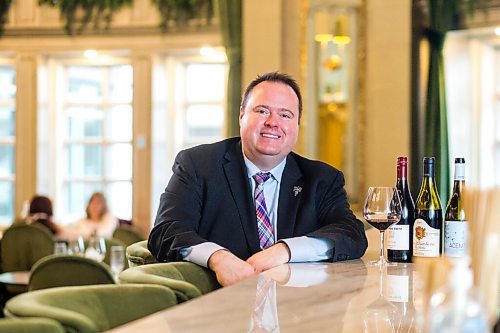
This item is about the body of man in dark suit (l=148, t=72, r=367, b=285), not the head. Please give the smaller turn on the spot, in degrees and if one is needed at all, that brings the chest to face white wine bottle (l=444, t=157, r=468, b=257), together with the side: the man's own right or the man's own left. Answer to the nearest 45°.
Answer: approximately 45° to the man's own left

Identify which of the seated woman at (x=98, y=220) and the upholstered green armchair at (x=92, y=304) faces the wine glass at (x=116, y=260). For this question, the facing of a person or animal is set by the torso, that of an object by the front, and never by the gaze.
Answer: the seated woman

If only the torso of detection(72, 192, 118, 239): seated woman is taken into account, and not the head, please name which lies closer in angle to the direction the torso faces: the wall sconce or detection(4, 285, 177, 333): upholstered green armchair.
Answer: the upholstered green armchair

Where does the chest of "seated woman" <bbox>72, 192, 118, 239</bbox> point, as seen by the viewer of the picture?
toward the camera

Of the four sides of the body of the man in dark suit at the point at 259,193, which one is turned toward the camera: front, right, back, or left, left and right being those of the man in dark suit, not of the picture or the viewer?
front

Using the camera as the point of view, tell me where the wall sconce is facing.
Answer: facing the viewer

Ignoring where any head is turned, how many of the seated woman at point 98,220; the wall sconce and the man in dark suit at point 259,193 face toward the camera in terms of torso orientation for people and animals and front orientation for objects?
3

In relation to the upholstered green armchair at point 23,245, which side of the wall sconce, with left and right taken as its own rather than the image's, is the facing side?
right

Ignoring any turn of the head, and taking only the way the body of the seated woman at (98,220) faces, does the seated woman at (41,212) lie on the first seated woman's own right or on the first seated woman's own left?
on the first seated woman's own right

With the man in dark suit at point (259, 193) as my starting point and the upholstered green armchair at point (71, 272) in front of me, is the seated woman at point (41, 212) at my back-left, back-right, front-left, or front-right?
front-right

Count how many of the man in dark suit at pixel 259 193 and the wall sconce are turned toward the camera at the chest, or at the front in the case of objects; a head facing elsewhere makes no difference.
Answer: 2
